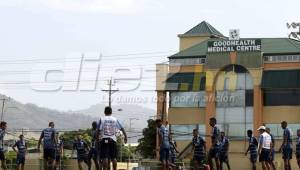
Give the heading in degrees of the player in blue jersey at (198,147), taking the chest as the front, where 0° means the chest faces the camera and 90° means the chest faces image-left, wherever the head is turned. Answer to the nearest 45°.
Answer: approximately 45°

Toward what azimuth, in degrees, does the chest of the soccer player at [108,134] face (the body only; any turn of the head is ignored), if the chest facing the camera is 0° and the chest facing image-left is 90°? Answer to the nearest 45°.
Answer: approximately 180°

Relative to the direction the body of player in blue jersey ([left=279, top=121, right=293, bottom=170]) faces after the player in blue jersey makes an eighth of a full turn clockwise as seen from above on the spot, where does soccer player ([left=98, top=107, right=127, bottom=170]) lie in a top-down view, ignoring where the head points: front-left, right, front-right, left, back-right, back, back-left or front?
left

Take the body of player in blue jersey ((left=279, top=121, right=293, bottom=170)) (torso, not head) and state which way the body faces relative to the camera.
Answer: to the viewer's left

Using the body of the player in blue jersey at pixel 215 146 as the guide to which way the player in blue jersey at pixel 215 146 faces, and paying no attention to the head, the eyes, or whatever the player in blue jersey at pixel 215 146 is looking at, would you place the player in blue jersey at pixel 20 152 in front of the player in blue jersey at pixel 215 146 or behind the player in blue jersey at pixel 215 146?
in front

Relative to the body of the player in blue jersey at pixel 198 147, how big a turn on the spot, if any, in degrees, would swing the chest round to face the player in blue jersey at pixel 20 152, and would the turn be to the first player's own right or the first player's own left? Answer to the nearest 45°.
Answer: approximately 45° to the first player's own right

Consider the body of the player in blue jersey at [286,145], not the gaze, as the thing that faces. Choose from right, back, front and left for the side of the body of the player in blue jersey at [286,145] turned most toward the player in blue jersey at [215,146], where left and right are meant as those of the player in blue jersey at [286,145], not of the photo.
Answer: front
